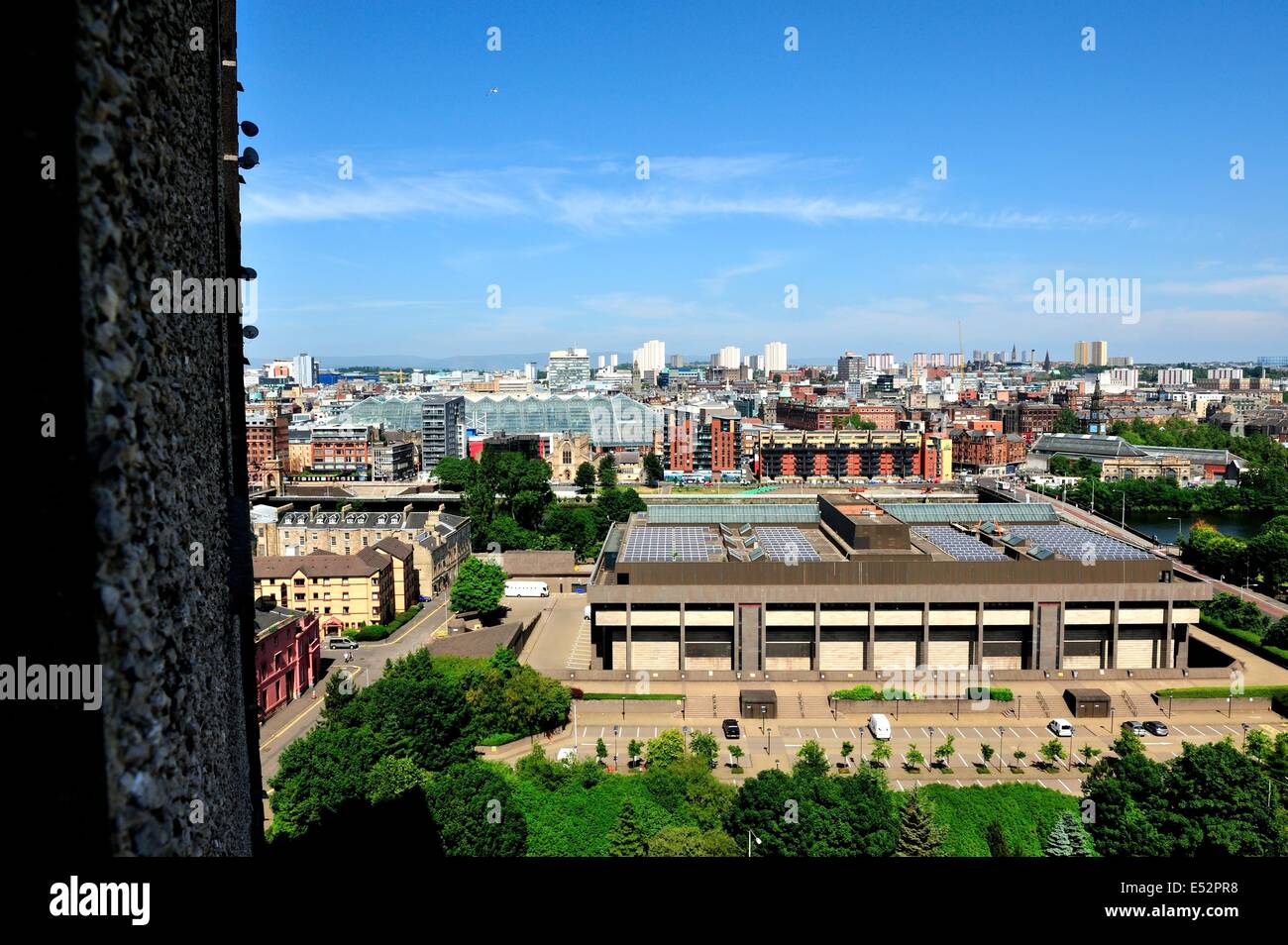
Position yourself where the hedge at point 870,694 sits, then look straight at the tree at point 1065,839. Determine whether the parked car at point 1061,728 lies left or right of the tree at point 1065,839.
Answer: left

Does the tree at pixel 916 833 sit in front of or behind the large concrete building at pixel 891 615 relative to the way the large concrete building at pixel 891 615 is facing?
in front

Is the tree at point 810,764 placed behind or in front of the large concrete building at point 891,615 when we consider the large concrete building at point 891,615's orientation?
in front

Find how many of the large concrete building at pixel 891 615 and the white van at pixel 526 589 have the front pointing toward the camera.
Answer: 1

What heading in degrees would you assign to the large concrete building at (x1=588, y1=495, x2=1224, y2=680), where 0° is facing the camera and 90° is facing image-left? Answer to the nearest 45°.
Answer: approximately 0°
